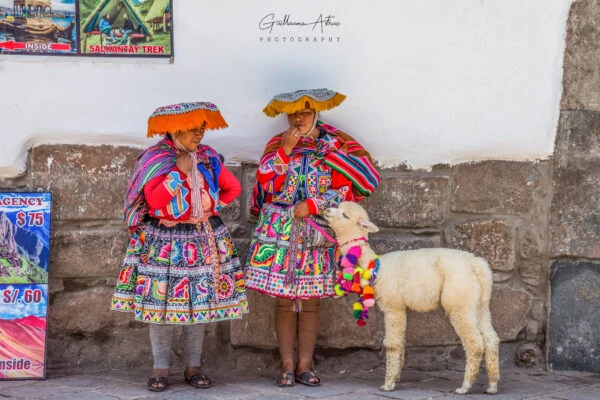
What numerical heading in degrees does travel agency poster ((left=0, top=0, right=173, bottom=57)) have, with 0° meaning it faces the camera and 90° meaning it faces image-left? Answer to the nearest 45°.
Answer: approximately 0°

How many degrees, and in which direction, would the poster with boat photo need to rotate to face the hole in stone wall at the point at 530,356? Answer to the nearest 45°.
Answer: approximately 90° to its left

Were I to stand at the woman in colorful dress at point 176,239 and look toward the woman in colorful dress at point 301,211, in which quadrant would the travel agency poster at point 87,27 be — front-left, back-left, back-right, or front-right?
back-left

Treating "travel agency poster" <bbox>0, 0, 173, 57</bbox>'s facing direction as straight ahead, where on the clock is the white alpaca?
The white alpaca is roughly at 10 o'clock from the travel agency poster.

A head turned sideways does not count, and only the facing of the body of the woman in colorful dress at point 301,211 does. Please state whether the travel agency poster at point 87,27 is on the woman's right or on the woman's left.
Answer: on the woman's right

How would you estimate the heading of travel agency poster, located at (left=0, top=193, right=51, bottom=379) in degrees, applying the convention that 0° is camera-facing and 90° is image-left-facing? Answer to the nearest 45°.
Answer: approximately 0°

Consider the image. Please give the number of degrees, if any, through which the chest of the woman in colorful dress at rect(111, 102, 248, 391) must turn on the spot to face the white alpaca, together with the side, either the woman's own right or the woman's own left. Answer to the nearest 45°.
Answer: approximately 45° to the woman's own left

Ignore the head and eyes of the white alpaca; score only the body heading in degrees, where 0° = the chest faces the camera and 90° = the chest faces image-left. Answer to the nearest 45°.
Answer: approximately 90°
